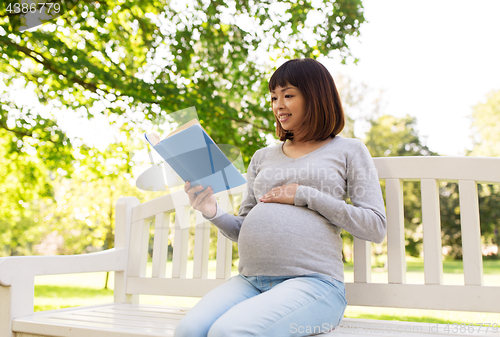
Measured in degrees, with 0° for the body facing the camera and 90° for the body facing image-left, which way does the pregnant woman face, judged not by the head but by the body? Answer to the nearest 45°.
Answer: approximately 45°
